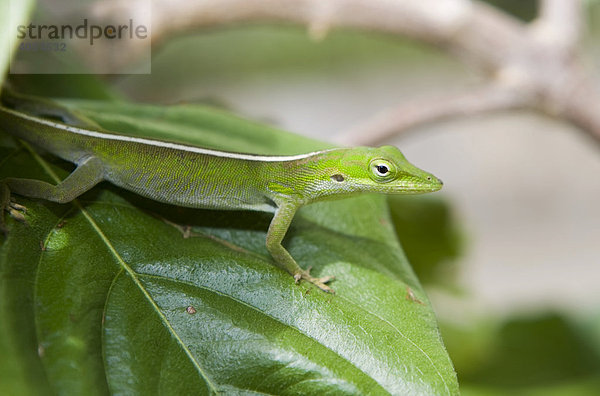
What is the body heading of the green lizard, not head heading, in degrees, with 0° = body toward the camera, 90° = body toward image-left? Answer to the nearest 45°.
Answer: approximately 270°

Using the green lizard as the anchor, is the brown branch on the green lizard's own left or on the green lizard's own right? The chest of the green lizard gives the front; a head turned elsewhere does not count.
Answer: on the green lizard's own left

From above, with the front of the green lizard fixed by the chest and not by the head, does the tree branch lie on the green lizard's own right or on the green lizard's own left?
on the green lizard's own left
